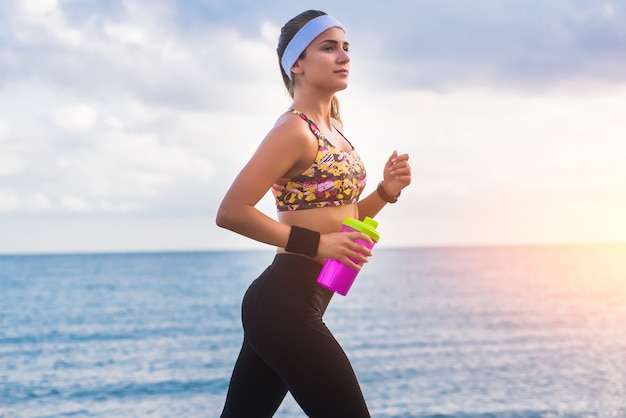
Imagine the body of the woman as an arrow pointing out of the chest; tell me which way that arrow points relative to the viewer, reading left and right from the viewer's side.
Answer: facing to the right of the viewer
